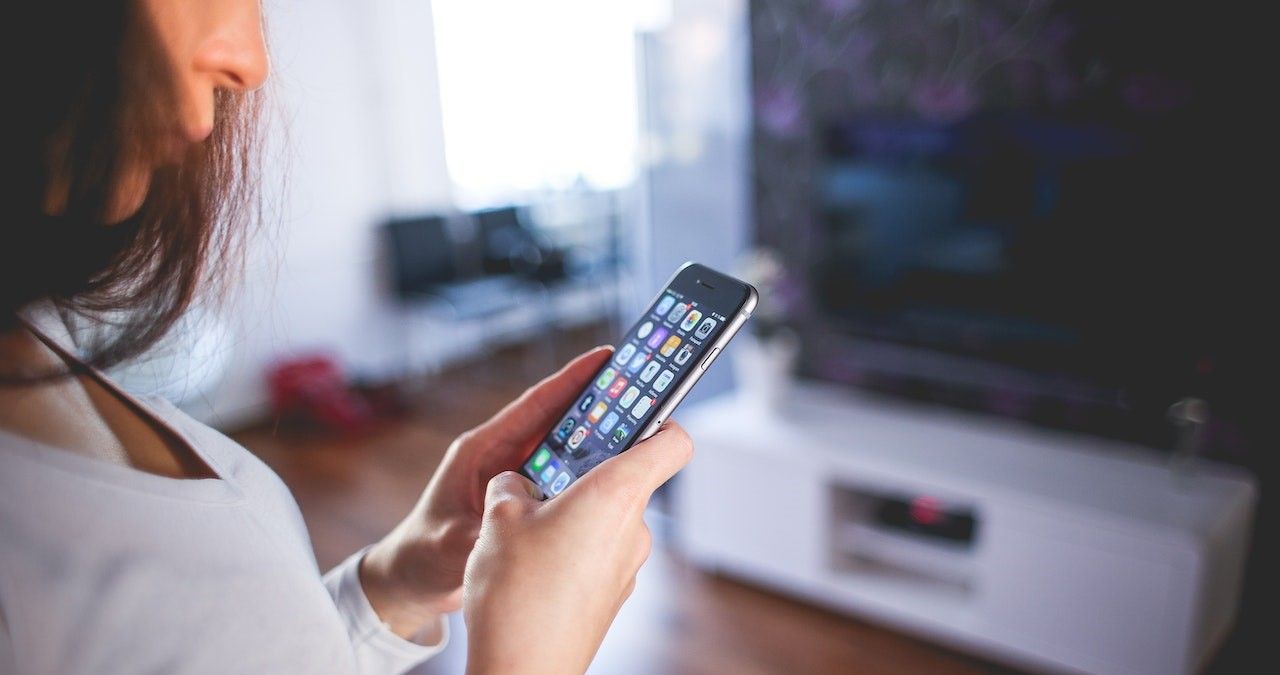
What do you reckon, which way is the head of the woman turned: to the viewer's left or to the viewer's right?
to the viewer's right

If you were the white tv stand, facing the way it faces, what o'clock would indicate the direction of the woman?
The woman is roughly at 11 o'clock from the white tv stand.

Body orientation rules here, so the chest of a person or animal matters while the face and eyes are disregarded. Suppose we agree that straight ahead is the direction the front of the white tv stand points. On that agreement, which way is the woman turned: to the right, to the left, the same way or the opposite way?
the opposite way

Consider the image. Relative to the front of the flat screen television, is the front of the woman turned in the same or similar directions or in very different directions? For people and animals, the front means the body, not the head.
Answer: very different directions

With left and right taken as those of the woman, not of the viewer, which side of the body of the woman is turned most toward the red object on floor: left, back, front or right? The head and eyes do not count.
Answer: left

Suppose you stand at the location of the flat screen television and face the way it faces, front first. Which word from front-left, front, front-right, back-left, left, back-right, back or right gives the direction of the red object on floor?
front-right

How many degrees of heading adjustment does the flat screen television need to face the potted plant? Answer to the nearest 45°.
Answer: approximately 45° to its right

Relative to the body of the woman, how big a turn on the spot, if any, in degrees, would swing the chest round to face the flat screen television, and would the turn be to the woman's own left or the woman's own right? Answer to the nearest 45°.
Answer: approximately 45° to the woman's own left

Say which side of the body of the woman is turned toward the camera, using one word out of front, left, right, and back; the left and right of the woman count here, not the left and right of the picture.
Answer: right

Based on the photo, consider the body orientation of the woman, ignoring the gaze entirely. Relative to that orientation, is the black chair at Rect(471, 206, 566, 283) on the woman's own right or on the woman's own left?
on the woman's own left

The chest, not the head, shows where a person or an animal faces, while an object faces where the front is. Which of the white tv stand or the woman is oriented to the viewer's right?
the woman

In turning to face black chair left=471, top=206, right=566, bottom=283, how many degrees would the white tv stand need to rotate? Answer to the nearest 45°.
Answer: approximately 90° to its right

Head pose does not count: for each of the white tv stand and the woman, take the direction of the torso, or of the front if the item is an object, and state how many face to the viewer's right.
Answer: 1
